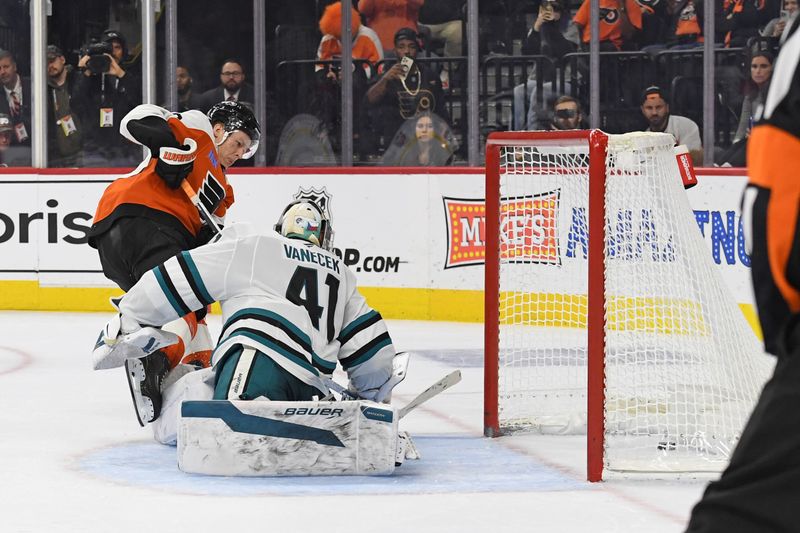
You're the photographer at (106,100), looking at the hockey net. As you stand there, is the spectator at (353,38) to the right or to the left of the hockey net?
left

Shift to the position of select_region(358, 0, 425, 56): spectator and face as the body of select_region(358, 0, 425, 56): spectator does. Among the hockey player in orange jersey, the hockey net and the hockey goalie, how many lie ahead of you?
3

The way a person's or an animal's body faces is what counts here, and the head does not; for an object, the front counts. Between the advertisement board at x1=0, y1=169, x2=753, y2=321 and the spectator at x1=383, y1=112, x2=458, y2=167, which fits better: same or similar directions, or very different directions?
same or similar directions

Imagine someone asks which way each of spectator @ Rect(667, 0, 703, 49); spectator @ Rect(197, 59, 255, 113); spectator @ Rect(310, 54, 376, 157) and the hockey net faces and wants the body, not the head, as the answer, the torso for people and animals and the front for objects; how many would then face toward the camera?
3

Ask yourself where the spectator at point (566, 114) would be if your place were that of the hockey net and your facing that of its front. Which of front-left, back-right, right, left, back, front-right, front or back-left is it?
right

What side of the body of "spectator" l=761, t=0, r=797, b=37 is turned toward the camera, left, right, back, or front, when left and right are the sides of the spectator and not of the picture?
front

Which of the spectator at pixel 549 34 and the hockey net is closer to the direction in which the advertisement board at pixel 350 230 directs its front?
the hockey net

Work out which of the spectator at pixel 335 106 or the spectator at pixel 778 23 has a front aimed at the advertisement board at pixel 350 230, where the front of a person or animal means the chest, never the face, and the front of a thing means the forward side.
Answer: the spectator at pixel 335 106

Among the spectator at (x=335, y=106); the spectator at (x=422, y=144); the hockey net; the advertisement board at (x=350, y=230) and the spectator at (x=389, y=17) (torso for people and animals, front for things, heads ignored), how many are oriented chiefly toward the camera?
4

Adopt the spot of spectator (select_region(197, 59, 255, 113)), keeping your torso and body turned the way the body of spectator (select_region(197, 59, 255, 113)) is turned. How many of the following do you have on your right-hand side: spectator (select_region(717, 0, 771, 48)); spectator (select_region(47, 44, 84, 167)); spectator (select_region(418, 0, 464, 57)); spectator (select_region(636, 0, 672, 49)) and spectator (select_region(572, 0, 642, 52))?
1

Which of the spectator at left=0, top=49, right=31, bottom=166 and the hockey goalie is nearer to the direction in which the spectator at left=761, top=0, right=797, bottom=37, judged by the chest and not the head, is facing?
the hockey goalie

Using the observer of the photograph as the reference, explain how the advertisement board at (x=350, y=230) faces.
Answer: facing the viewer

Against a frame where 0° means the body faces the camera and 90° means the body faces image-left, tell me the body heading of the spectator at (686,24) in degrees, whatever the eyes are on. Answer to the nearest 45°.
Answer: approximately 0°

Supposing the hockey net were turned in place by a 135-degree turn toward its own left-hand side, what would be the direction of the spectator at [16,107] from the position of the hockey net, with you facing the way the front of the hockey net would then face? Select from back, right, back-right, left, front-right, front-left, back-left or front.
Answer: back

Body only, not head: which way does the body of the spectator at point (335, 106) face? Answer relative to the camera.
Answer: toward the camera

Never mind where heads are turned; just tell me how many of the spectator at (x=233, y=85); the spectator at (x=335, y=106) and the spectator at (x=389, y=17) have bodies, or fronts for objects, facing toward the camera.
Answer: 3

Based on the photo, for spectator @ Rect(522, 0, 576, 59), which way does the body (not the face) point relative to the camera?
toward the camera
